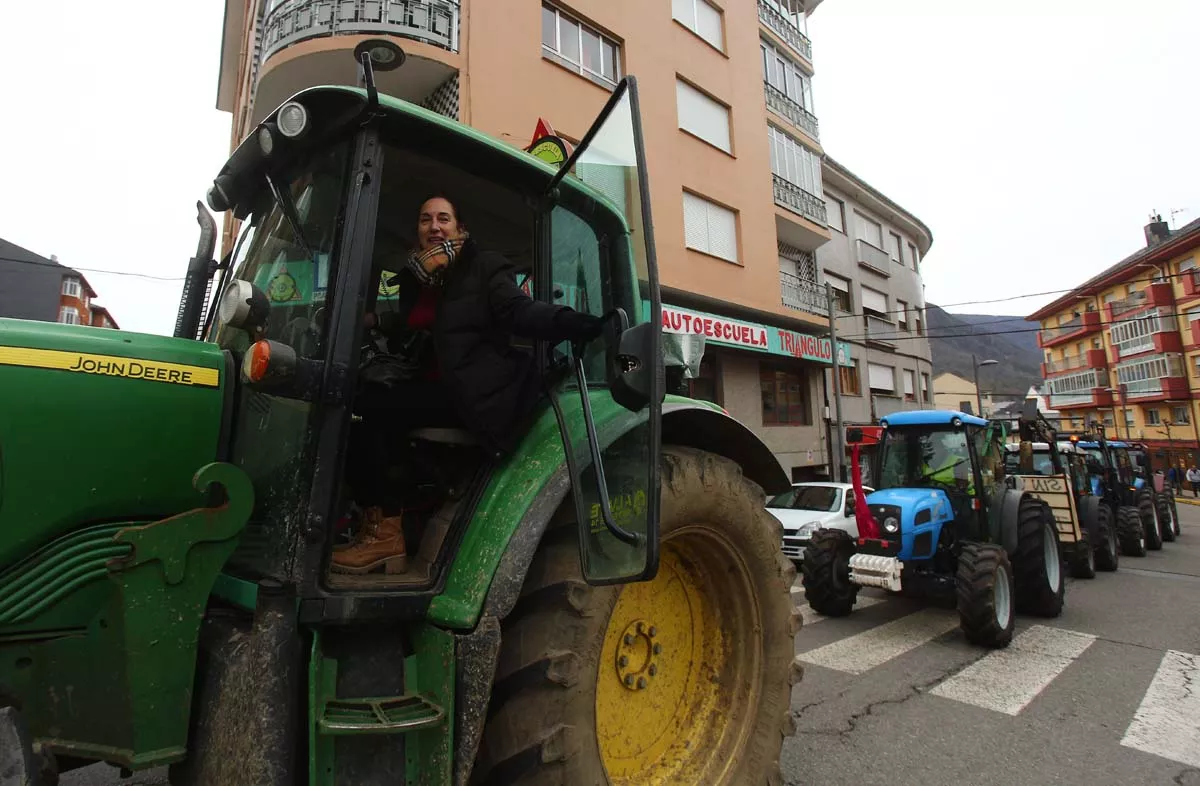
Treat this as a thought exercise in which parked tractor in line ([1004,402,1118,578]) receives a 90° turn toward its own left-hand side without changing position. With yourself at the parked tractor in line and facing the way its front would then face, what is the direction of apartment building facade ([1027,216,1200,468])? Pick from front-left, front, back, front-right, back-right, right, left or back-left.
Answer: back-left

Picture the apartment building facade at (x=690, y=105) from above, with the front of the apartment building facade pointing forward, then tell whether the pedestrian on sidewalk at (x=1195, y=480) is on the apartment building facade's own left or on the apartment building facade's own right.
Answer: on the apartment building facade's own left

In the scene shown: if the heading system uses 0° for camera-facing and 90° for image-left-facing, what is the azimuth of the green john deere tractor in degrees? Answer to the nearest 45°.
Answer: approximately 45°

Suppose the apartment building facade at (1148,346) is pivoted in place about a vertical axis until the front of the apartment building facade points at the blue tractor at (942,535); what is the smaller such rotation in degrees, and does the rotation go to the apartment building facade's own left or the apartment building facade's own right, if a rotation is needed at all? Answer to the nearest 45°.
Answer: approximately 45° to the apartment building facade's own left

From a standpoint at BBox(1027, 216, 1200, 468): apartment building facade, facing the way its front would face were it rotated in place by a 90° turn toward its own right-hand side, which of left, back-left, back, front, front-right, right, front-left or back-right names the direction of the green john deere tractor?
back-left

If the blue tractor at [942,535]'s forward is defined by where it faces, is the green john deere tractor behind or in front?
in front

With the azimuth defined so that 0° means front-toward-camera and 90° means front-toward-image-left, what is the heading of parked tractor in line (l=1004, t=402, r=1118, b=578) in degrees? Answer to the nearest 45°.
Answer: approximately 45°

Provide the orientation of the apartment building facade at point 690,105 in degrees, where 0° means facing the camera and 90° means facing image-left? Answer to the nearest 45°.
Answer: approximately 315°

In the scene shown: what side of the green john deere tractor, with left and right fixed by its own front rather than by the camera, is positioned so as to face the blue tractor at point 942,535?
back

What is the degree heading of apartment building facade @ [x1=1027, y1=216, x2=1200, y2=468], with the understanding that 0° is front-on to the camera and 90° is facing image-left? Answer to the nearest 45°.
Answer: approximately 45°

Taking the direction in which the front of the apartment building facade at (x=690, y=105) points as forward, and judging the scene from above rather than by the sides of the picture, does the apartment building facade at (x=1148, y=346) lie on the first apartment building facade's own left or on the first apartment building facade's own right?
on the first apartment building facade's own left

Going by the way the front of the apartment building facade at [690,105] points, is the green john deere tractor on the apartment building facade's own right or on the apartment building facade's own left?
on the apartment building facade's own right
